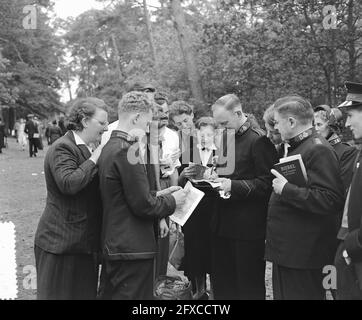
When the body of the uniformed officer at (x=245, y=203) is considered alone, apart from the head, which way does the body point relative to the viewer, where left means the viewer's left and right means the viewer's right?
facing to the left of the viewer

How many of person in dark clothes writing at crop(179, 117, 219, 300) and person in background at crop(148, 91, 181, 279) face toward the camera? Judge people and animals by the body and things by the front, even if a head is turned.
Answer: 2

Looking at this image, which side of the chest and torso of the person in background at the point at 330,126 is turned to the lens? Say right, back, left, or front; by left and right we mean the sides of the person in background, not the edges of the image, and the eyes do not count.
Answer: left

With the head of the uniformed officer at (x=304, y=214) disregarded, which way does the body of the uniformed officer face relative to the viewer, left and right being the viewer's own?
facing to the left of the viewer

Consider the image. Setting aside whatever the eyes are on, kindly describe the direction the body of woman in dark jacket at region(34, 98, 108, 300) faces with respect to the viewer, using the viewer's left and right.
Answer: facing to the right of the viewer

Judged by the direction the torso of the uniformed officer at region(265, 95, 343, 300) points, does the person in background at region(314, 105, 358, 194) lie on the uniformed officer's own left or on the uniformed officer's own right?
on the uniformed officer's own right

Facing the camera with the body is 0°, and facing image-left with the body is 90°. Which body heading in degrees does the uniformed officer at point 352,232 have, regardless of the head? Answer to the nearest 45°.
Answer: approximately 90°

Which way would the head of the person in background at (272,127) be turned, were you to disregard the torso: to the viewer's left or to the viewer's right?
to the viewer's left

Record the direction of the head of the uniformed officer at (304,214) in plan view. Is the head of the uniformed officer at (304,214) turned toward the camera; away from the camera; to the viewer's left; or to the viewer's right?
to the viewer's left

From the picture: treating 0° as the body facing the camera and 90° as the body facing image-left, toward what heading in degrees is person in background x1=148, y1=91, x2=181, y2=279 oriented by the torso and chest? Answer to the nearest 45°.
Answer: approximately 0°
